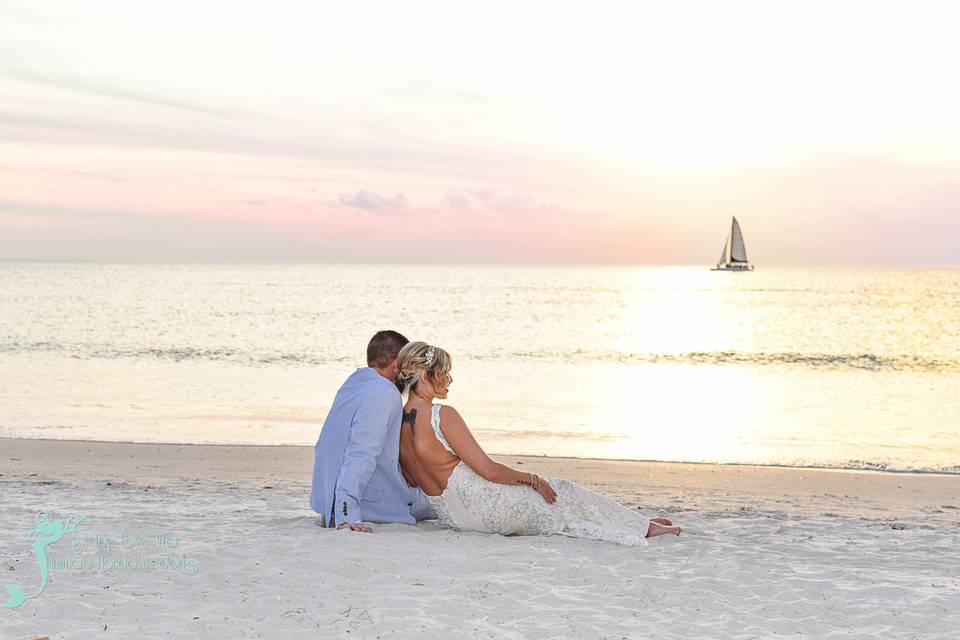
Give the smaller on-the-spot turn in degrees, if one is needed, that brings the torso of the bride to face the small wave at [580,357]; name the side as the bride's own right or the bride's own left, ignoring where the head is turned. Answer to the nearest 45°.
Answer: approximately 45° to the bride's own left

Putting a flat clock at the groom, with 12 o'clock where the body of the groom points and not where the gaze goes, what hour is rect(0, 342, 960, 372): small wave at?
The small wave is roughly at 11 o'clock from the groom.

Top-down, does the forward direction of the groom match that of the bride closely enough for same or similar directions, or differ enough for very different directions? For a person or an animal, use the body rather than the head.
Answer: same or similar directions

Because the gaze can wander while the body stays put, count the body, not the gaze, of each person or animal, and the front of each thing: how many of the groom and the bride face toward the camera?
0

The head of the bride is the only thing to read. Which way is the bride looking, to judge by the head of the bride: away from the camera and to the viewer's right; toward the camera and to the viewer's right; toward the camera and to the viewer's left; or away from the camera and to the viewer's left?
away from the camera and to the viewer's right

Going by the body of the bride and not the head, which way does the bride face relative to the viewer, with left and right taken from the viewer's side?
facing away from the viewer and to the right of the viewer

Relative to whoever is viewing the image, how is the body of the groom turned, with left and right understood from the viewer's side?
facing away from the viewer and to the right of the viewer

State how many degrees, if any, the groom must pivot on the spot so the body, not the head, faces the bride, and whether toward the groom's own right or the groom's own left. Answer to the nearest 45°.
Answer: approximately 45° to the groom's own right

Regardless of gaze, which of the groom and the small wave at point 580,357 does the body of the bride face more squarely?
the small wave
